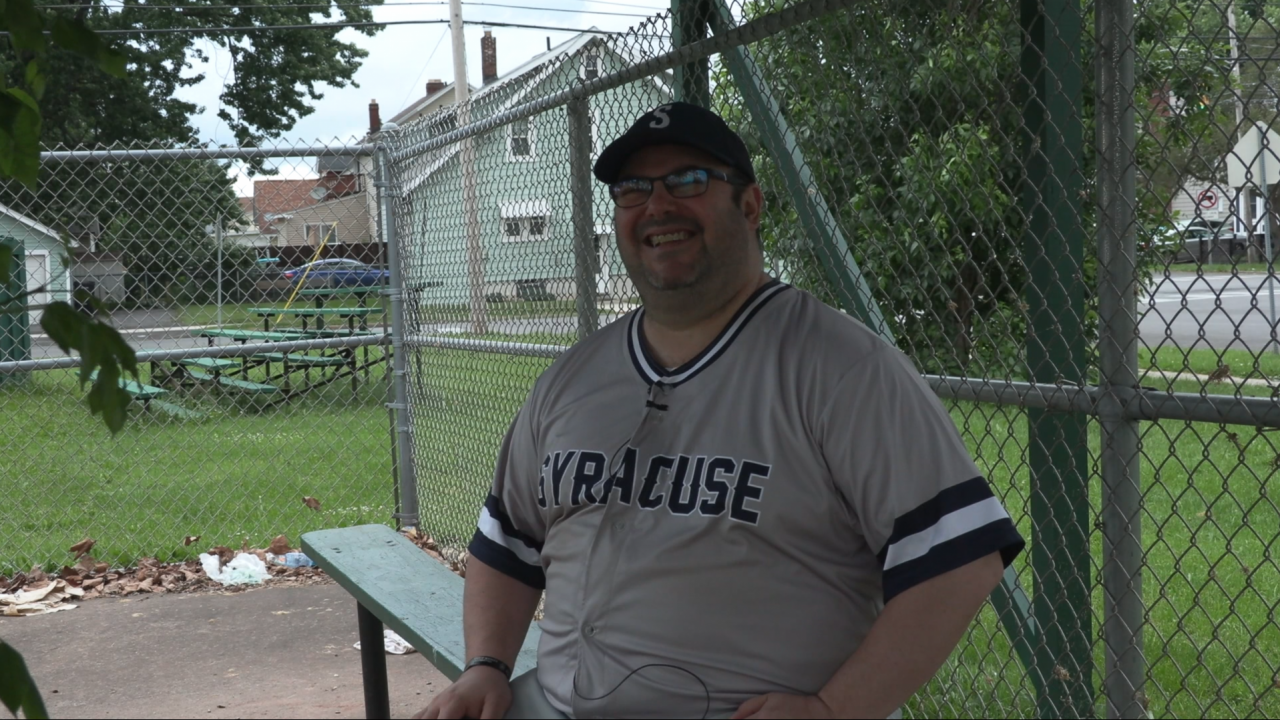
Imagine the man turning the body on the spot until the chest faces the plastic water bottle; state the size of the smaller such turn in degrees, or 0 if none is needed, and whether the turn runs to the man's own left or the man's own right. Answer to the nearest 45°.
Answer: approximately 90° to the man's own right

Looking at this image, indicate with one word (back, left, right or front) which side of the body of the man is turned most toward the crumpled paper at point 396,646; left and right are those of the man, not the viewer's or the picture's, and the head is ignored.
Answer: right

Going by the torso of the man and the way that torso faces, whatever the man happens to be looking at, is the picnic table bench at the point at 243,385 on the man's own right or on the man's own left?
on the man's own right

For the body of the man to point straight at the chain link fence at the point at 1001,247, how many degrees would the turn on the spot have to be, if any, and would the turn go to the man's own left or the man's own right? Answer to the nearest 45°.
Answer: approximately 180°

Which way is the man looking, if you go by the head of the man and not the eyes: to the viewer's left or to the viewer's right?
to the viewer's left

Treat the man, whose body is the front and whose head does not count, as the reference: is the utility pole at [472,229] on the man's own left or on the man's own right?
on the man's own right

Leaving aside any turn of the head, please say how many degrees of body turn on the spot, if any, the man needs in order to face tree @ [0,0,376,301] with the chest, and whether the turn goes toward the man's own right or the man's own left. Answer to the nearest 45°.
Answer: approximately 90° to the man's own right

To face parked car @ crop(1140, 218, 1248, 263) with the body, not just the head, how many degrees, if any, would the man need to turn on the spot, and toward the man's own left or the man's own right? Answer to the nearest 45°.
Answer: approximately 180°

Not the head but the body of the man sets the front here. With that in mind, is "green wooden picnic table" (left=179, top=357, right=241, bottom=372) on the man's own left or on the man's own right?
on the man's own right

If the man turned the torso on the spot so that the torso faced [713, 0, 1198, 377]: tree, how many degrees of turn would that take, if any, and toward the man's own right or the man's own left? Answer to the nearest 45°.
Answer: approximately 180°

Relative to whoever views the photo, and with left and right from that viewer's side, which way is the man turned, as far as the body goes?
facing the viewer and to the left of the viewer
